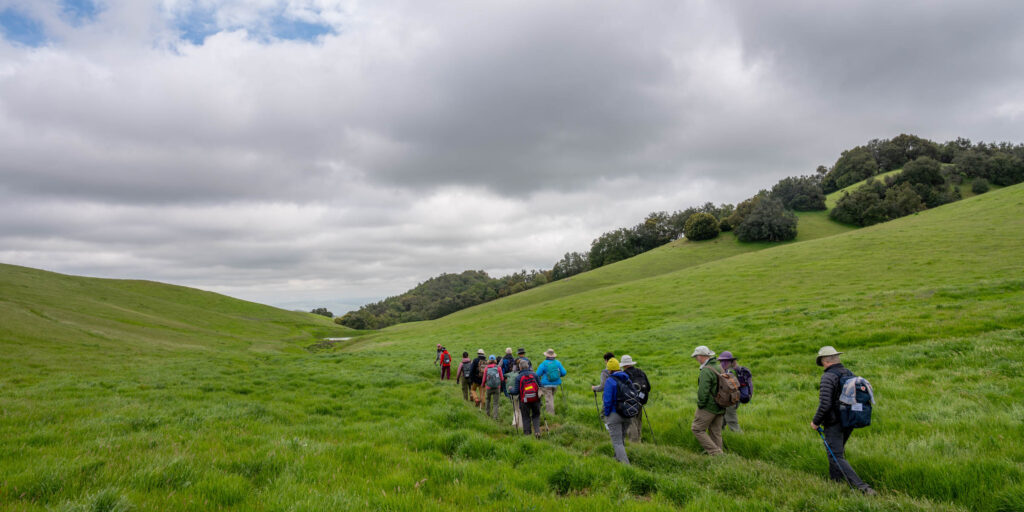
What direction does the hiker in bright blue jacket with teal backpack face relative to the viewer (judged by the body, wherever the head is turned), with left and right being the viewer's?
facing away from the viewer and to the left of the viewer

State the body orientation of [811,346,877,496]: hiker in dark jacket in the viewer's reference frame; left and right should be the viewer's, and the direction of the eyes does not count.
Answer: facing to the left of the viewer

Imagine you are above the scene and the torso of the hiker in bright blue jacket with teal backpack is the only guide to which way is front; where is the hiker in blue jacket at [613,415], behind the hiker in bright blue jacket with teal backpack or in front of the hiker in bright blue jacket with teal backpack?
behind

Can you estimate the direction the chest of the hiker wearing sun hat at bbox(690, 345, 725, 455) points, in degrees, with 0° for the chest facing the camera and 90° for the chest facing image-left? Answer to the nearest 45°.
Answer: approximately 90°

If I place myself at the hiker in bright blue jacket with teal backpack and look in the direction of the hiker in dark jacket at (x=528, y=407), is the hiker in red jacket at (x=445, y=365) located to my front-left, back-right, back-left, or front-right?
back-right

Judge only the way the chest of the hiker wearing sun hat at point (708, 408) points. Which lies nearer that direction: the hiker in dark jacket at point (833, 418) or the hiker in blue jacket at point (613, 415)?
the hiker in blue jacket

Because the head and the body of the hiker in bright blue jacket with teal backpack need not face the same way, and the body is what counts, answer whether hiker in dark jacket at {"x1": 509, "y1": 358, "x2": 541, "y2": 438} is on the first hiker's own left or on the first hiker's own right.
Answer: on the first hiker's own left

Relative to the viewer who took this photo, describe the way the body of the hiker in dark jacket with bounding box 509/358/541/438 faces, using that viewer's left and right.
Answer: facing away from the viewer and to the left of the viewer
